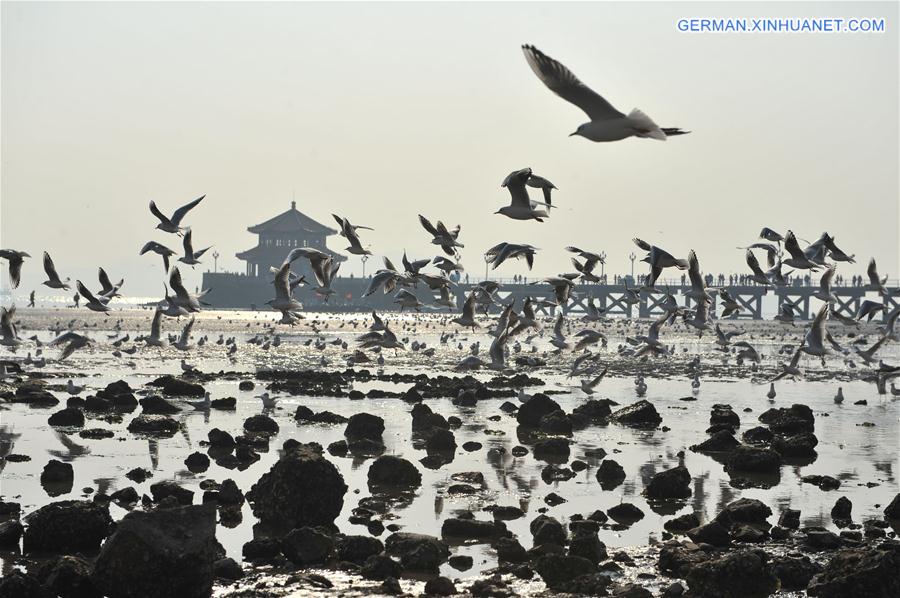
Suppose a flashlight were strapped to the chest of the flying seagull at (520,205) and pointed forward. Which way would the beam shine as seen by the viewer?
to the viewer's left

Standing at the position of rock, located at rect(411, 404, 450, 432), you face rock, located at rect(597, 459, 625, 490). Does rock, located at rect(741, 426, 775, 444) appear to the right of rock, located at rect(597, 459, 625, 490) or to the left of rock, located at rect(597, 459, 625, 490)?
left

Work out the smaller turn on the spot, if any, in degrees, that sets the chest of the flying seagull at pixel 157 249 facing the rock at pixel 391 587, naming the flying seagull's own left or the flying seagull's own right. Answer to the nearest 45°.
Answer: approximately 90° to the flying seagull's own left

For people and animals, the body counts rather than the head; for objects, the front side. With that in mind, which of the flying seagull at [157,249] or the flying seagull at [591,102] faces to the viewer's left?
the flying seagull at [591,102]

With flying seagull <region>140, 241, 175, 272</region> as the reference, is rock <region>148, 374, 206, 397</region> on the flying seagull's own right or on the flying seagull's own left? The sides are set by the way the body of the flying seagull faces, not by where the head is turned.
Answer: on the flying seagull's own left

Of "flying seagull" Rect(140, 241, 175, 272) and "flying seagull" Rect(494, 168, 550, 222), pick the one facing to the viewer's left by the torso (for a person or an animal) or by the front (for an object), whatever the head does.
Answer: "flying seagull" Rect(494, 168, 550, 222)

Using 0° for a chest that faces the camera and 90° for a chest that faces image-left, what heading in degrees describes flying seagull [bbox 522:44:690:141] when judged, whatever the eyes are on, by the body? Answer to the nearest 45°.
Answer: approximately 90°
